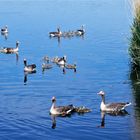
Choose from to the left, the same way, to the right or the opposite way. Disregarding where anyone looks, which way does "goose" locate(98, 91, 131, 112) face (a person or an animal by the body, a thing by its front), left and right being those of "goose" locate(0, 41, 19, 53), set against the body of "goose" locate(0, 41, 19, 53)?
the opposite way

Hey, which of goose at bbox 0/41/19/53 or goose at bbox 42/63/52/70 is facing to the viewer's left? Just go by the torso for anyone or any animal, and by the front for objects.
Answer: goose at bbox 42/63/52/70

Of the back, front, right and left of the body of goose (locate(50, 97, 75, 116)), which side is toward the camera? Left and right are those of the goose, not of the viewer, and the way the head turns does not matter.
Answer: left

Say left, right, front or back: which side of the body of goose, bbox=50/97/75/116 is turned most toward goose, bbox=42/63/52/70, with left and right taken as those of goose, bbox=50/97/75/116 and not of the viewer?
right

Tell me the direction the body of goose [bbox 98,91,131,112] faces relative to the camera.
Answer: to the viewer's left

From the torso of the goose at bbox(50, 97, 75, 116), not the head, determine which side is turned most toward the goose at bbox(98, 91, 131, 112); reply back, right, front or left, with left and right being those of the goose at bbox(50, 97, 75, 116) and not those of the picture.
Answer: back

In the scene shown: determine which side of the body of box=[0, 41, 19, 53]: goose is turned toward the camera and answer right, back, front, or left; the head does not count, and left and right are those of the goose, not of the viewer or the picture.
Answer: right
